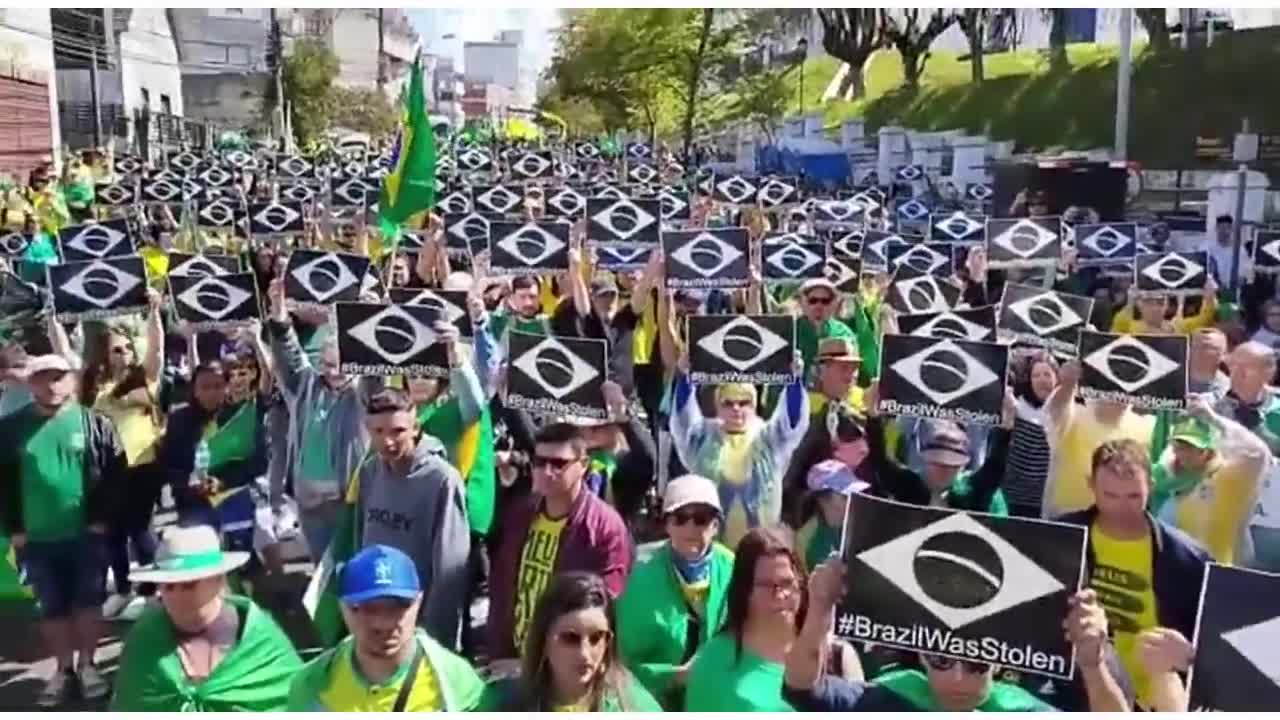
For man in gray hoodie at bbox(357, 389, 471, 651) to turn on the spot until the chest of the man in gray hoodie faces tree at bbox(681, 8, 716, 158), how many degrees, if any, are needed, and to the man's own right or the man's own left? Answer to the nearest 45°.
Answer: approximately 135° to the man's own right

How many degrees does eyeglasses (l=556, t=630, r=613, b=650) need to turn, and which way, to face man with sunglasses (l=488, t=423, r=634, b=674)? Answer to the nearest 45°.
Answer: approximately 180°

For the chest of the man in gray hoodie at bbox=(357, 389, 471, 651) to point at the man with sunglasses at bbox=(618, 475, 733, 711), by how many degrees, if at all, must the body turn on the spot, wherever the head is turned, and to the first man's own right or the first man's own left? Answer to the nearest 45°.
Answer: approximately 90° to the first man's own left

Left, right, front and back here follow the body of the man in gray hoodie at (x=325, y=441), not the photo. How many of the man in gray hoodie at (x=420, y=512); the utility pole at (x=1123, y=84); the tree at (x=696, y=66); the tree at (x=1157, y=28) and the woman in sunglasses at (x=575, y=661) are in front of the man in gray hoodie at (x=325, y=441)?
2

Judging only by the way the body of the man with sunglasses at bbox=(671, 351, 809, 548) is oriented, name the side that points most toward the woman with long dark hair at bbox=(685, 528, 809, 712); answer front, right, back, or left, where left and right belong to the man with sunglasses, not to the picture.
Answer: front

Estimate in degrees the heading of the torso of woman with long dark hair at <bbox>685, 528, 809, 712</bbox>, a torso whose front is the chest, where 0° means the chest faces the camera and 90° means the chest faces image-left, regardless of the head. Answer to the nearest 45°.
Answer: approximately 315°

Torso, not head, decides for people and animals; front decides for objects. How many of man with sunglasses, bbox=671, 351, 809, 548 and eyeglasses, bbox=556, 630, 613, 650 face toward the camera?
2
